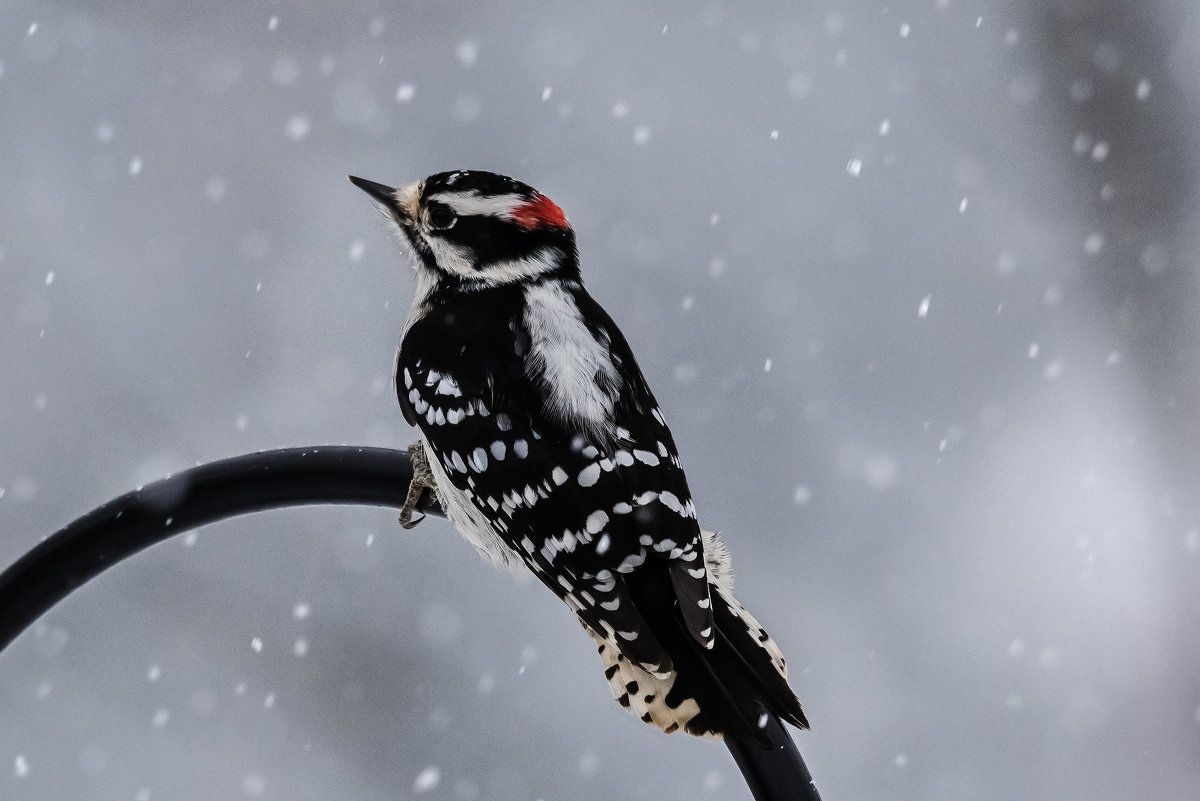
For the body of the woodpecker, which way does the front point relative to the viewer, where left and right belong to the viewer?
facing away from the viewer and to the left of the viewer
